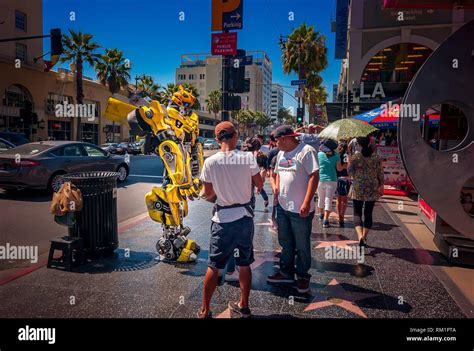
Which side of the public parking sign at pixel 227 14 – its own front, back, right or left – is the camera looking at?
front

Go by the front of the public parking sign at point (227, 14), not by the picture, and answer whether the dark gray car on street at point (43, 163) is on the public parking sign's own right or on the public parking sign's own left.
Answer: on the public parking sign's own right

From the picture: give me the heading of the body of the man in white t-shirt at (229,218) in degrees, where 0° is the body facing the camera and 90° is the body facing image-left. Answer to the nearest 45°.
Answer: approximately 180°

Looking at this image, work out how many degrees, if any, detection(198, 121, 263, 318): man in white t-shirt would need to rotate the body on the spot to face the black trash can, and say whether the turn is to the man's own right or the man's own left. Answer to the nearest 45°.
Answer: approximately 45° to the man's own left

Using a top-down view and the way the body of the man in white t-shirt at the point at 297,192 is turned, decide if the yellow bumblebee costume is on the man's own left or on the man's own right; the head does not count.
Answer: on the man's own right

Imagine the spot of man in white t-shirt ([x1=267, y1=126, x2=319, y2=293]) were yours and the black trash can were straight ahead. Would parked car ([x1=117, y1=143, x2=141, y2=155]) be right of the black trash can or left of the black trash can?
right

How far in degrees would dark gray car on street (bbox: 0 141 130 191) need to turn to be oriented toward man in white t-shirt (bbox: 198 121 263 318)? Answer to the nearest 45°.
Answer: approximately 135° to its right

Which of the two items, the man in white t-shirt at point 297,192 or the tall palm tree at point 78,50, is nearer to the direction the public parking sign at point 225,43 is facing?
the man in white t-shirt

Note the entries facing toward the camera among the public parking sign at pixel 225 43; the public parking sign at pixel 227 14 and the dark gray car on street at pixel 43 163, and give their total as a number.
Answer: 2

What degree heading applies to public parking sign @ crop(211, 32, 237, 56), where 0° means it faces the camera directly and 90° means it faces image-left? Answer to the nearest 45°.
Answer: approximately 0°

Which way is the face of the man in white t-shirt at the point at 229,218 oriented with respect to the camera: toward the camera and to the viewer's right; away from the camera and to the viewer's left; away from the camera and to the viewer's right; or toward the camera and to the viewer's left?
away from the camera and to the viewer's left

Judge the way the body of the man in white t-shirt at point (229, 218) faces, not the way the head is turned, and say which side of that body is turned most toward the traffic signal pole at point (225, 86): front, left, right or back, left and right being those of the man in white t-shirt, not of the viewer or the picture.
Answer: front
